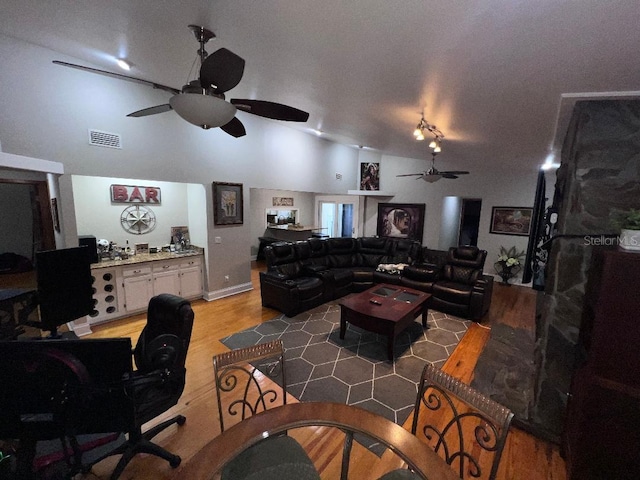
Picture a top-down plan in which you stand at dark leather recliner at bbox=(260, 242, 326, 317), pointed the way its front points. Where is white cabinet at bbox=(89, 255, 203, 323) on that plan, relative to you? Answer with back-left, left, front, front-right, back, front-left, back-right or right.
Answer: back-right

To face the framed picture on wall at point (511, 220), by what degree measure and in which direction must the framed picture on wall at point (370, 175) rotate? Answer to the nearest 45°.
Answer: approximately 90° to its left

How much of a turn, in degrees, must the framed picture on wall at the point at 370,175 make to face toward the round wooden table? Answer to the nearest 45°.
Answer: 0° — it already faces it

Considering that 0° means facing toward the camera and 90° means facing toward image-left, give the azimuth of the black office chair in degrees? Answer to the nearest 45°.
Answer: approximately 45°

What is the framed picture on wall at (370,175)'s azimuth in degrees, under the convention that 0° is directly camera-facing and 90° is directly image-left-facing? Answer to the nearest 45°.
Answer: approximately 0°

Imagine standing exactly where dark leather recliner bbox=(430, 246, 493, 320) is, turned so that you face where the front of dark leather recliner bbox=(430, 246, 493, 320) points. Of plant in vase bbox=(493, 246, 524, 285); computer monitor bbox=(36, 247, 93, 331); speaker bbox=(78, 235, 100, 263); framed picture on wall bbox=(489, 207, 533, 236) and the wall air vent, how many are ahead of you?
3

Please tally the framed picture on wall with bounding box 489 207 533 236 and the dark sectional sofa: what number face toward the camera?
2
